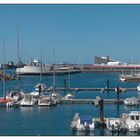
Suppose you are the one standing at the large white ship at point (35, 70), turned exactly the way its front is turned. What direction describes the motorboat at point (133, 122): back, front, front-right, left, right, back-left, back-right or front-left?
left

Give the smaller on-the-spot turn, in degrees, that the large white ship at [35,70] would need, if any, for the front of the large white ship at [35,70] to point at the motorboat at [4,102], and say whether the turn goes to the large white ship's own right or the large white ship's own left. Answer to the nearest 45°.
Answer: approximately 90° to the large white ship's own left

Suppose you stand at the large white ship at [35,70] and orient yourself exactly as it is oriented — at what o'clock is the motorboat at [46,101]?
the motorboat at [46,101] is roughly at 9 o'clock from the large white ship at [35,70].

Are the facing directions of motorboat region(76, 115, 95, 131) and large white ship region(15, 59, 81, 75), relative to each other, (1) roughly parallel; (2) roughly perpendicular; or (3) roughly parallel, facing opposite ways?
roughly perpendicular

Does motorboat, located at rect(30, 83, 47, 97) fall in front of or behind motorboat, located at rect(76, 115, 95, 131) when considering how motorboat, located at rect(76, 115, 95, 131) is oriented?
in front

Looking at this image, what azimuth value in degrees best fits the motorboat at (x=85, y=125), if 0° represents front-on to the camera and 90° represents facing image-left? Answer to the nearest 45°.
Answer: approximately 180°

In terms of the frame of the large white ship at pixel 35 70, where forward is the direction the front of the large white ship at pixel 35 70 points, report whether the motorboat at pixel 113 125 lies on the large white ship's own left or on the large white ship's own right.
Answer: on the large white ship's own left

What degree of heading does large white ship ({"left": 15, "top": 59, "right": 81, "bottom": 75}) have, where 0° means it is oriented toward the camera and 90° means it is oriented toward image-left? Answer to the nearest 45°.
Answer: approximately 90°

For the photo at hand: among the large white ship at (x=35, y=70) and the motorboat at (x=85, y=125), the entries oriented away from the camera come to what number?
1

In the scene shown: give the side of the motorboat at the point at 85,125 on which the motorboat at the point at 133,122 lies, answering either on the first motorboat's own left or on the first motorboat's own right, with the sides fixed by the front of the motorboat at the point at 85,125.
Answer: on the first motorboat's own right

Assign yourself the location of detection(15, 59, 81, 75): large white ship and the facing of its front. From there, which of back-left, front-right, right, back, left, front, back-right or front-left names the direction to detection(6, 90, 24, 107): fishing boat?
left
